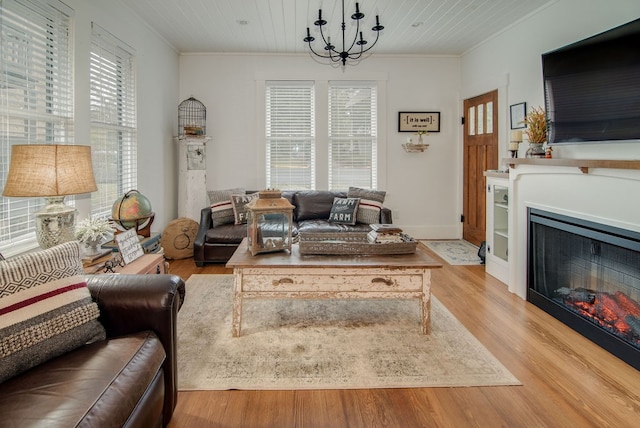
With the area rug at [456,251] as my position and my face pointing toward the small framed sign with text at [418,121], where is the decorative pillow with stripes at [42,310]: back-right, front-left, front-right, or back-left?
back-left

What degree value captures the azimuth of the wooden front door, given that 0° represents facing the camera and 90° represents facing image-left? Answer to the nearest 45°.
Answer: approximately 45°

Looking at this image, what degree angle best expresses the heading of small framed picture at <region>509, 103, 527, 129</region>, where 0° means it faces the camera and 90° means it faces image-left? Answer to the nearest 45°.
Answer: approximately 45°

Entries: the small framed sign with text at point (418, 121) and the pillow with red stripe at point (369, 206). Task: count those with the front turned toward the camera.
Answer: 2
